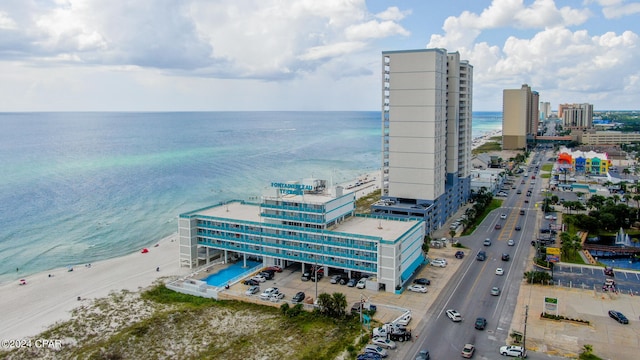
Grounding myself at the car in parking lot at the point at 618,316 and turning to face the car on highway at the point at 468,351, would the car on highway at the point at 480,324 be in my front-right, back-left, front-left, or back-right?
front-right

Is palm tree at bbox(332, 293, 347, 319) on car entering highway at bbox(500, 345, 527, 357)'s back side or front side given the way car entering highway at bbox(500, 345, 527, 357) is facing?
on the front side

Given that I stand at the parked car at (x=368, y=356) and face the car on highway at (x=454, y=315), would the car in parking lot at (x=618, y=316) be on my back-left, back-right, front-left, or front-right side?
front-right

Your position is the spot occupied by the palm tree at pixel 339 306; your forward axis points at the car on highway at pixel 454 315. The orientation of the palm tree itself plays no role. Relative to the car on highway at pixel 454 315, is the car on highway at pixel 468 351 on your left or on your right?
right
